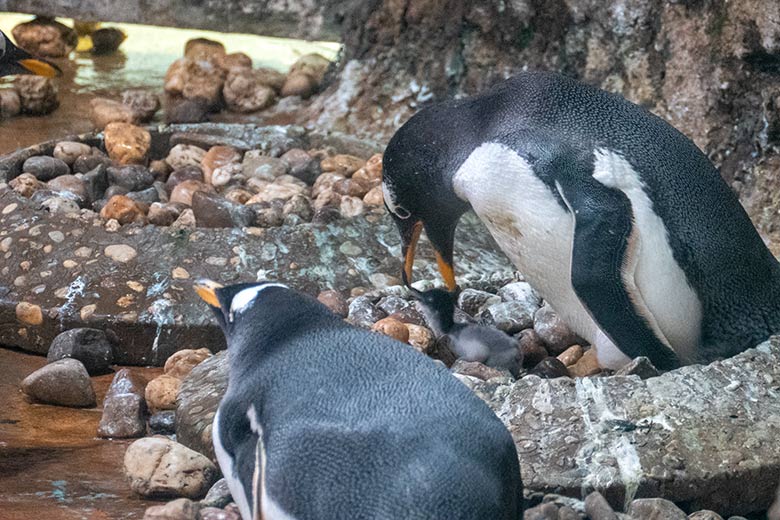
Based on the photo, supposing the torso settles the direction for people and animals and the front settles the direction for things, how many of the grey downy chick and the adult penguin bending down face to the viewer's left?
2

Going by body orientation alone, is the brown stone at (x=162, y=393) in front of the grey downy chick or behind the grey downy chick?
in front

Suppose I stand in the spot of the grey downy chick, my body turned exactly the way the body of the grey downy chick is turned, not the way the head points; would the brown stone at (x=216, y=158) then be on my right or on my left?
on my right

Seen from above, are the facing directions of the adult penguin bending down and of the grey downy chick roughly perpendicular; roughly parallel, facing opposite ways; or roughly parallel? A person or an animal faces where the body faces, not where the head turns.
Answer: roughly parallel

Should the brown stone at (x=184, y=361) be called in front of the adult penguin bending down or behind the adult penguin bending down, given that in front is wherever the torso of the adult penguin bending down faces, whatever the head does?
in front

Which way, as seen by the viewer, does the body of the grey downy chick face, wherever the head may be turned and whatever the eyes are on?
to the viewer's left

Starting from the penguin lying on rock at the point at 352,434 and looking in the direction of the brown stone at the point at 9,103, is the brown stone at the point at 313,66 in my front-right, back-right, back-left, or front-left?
front-right

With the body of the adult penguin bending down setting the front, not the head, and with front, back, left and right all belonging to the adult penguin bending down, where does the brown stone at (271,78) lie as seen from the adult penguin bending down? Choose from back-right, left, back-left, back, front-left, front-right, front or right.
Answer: front-right

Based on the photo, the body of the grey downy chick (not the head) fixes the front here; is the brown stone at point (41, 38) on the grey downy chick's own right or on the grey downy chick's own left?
on the grey downy chick's own right

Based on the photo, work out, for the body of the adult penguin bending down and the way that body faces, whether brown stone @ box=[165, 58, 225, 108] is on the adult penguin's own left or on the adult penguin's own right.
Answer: on the adult penguin's own right

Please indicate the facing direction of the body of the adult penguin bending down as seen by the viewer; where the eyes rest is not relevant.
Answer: to the viewer's left

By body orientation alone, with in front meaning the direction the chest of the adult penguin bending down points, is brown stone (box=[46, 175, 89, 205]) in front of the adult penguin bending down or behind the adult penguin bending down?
in front
